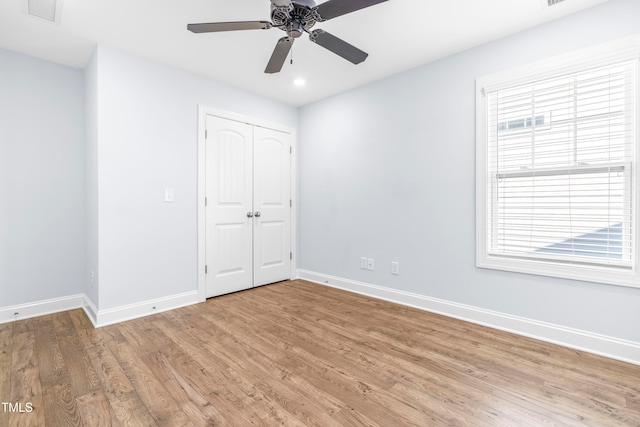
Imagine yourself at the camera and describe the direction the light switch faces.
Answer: facing the viewer

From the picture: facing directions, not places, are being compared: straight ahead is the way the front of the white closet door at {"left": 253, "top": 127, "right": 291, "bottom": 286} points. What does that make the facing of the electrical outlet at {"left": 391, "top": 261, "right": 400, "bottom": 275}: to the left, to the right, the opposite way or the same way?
to the right

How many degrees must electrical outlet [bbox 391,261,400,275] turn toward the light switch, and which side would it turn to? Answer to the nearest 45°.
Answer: approximately 45° to its right

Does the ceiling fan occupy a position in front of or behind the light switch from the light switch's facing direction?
in front

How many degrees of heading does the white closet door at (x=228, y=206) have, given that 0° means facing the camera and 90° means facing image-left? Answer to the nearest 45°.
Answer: approximately 315°

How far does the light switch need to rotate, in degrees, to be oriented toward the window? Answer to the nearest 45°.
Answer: approximately 45° to its left

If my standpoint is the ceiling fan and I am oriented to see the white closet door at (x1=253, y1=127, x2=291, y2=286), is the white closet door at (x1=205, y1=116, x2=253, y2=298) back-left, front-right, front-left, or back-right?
front-left

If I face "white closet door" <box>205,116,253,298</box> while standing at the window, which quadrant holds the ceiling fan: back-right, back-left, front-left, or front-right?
front-left

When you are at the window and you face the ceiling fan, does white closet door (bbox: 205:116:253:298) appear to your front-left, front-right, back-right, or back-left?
front-right

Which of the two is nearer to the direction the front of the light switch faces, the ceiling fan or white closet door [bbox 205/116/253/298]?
the ceiling fan

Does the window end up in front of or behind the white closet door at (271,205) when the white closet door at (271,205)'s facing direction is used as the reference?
in front

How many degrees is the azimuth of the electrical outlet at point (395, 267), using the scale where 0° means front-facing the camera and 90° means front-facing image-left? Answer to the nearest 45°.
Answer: approximately 45°

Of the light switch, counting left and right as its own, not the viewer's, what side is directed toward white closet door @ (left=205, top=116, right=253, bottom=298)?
left

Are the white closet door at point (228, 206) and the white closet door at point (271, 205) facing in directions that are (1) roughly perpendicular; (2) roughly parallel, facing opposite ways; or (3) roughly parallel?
roughly parallel
